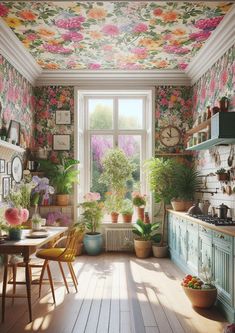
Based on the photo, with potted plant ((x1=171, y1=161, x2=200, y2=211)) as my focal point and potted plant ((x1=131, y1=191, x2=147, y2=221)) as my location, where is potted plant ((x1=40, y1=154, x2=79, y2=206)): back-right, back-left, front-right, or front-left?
back-right

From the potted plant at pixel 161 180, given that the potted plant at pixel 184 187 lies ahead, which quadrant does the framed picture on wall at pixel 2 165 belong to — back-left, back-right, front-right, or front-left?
back-right

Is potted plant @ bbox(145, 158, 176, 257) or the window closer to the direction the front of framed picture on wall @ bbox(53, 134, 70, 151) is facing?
the potted plant
